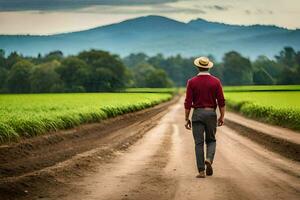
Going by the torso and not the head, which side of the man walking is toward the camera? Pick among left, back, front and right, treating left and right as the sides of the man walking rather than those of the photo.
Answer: back
